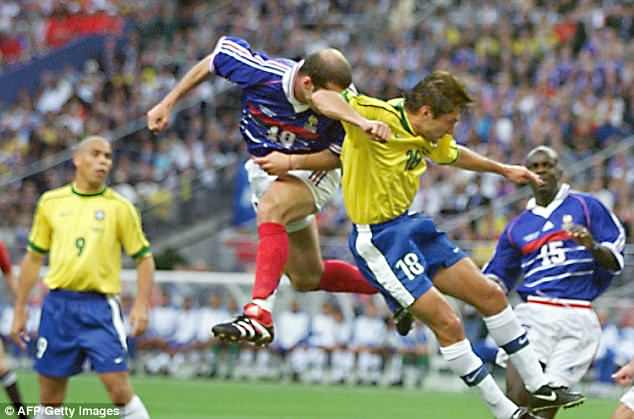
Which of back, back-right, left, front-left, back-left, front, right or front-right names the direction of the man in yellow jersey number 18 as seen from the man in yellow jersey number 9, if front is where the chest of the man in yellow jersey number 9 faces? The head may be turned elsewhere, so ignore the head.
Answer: front-left

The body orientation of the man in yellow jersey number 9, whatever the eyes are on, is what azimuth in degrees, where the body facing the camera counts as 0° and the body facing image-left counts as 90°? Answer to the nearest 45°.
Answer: approximately 0°

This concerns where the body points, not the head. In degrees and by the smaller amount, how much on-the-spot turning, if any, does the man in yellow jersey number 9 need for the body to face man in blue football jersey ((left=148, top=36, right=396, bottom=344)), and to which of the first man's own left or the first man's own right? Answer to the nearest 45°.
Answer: approximately 45° to the first man's own left

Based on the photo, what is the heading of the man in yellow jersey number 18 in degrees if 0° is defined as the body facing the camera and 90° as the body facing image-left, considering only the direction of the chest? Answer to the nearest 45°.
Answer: approximately 315°

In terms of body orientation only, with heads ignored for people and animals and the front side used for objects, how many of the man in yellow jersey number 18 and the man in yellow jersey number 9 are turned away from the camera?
0

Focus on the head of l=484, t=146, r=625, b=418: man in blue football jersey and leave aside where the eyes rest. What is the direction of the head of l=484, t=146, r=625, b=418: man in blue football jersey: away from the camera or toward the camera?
toward the camera
